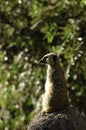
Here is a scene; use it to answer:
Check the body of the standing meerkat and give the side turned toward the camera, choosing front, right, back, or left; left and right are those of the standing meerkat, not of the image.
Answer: left
